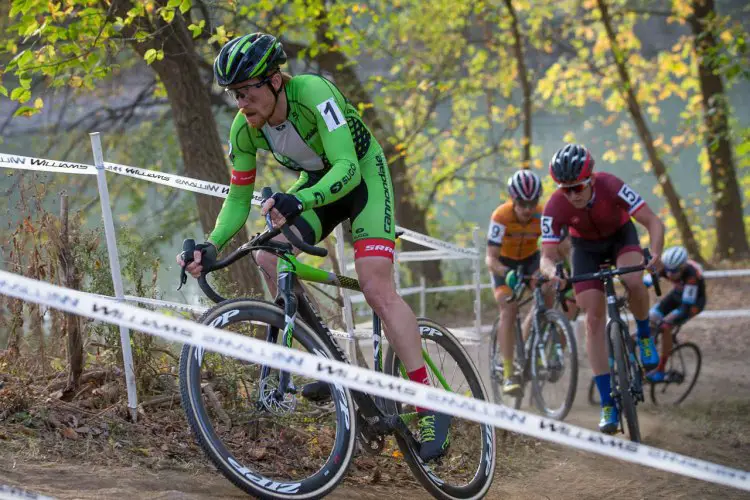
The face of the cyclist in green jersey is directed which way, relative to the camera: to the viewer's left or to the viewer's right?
to the viewer's left

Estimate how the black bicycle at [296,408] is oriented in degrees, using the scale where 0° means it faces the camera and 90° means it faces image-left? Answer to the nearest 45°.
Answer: approximately 45°

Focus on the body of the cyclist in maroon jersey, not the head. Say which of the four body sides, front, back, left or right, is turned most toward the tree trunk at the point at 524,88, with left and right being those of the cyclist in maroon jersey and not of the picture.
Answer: back

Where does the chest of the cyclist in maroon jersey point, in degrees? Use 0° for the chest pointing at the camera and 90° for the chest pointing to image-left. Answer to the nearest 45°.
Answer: approximately 0°

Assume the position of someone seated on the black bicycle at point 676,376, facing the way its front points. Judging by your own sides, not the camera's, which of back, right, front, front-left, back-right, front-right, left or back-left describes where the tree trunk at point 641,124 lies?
back-right

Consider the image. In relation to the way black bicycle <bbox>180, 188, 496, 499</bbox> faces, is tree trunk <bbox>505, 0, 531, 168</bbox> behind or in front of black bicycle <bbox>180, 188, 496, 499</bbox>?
behind

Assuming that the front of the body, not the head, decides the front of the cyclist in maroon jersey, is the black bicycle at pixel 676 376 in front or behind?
behind

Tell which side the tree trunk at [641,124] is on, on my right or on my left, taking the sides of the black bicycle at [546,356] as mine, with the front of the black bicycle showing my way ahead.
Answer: on my left
